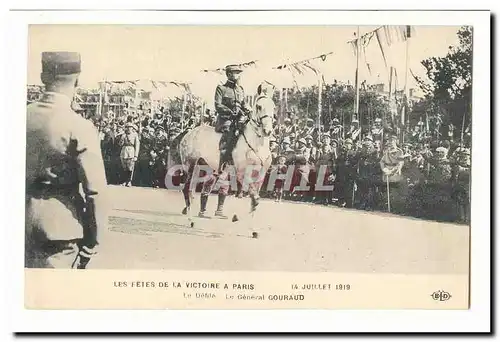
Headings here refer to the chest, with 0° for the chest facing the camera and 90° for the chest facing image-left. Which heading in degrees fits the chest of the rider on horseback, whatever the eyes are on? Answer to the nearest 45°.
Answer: approximately 315°

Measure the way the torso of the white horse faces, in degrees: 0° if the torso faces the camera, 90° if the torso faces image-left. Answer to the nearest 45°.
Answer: approximately 315°
